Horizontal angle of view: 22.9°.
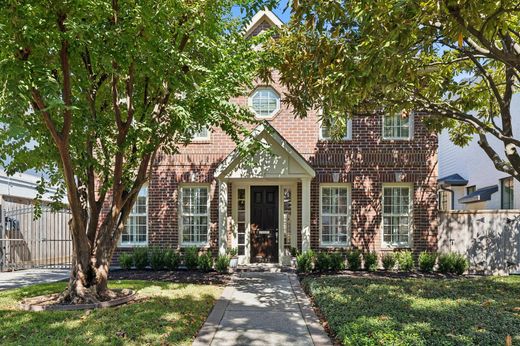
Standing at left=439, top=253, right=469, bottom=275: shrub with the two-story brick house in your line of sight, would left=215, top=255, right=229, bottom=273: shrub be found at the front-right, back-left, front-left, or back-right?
front-left

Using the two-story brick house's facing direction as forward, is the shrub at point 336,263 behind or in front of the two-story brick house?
in front

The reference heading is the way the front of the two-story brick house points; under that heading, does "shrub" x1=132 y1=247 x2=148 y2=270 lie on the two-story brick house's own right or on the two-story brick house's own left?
on the two-story brick house's own right

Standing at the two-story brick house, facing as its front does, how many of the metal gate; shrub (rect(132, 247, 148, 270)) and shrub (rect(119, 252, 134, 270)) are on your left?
0

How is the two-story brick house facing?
toward the camera
